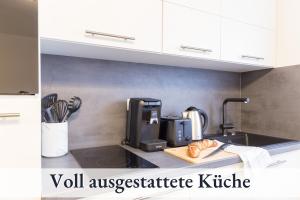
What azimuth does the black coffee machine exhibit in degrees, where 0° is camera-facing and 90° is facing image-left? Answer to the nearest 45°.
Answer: approximately 315°

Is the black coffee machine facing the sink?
no

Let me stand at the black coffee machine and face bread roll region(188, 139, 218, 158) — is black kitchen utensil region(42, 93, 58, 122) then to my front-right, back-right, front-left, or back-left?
back-right
